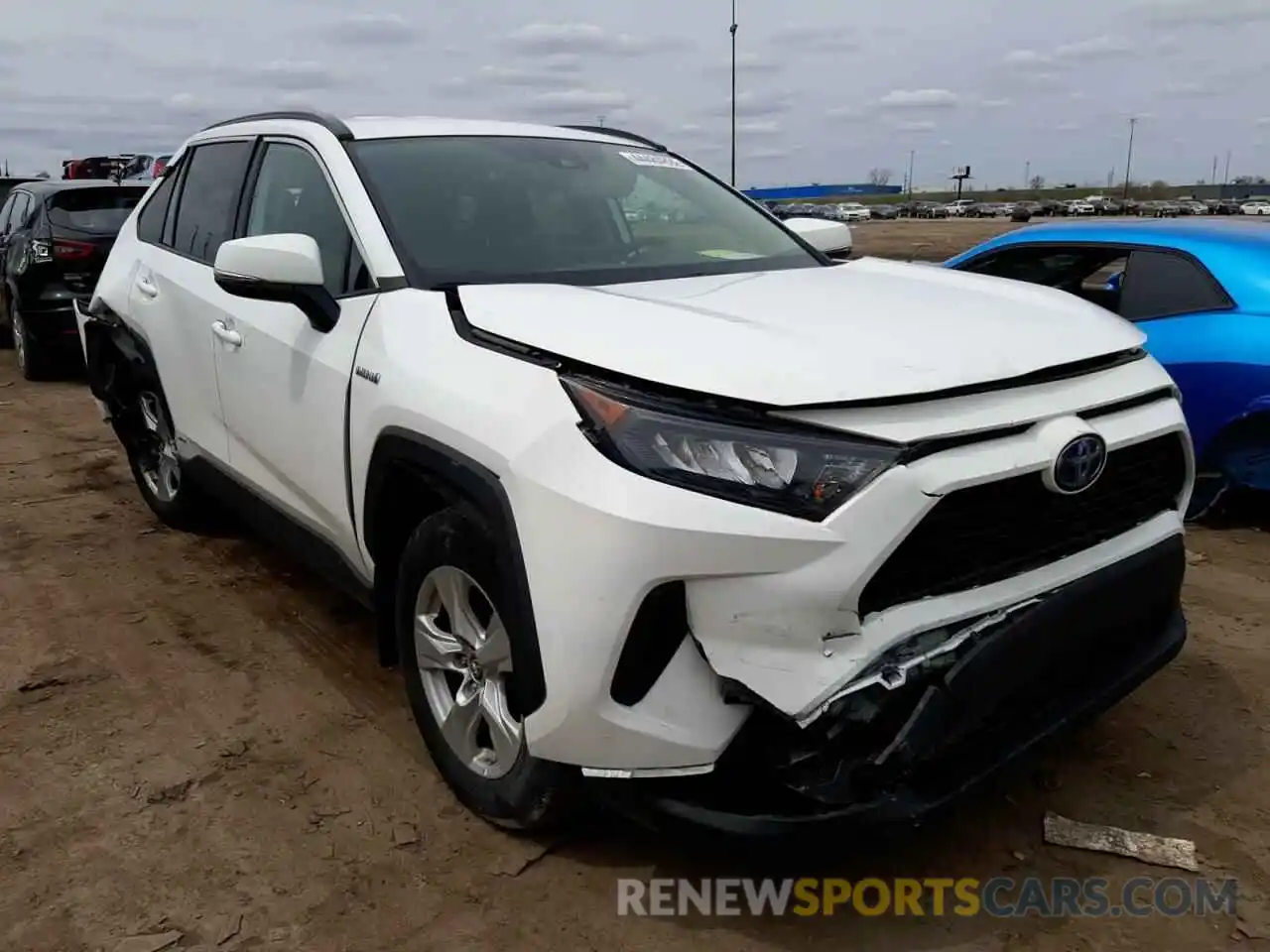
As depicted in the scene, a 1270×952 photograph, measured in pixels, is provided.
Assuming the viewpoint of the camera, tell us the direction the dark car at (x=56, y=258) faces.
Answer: facing away from the viewer and to the left of the viewer

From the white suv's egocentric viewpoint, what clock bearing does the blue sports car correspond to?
The blue sports car is roughly at 9 o'clock from the white suv.

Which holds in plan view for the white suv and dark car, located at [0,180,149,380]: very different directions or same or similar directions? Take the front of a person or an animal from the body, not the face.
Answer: very different directions

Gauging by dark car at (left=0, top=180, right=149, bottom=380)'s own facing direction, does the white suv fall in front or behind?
behind

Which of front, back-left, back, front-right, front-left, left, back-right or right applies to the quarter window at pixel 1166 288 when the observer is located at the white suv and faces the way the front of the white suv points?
left

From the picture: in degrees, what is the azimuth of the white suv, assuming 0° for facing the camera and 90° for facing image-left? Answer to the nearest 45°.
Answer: approximately 315°

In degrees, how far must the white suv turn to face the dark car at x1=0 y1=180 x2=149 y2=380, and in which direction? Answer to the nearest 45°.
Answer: approximately 180°
